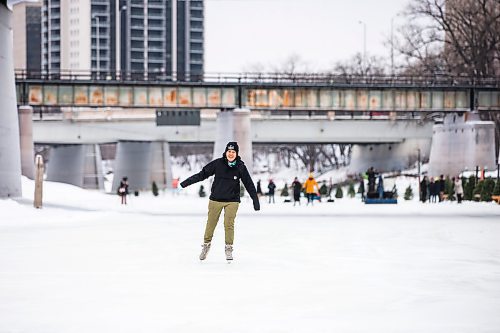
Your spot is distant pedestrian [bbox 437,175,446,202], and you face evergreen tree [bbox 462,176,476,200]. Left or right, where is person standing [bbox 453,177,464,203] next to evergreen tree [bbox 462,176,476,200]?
right

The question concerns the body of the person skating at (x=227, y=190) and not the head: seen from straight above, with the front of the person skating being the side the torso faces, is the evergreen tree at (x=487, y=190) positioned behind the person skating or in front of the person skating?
behind

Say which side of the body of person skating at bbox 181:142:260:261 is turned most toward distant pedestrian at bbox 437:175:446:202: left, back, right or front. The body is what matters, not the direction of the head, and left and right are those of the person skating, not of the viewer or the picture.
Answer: back

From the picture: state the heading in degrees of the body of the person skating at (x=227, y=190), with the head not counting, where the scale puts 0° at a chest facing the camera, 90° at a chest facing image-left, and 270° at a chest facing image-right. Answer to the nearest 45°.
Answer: approximately 0°

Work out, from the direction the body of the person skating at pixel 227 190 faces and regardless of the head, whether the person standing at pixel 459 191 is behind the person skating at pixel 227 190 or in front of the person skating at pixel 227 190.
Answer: behind
